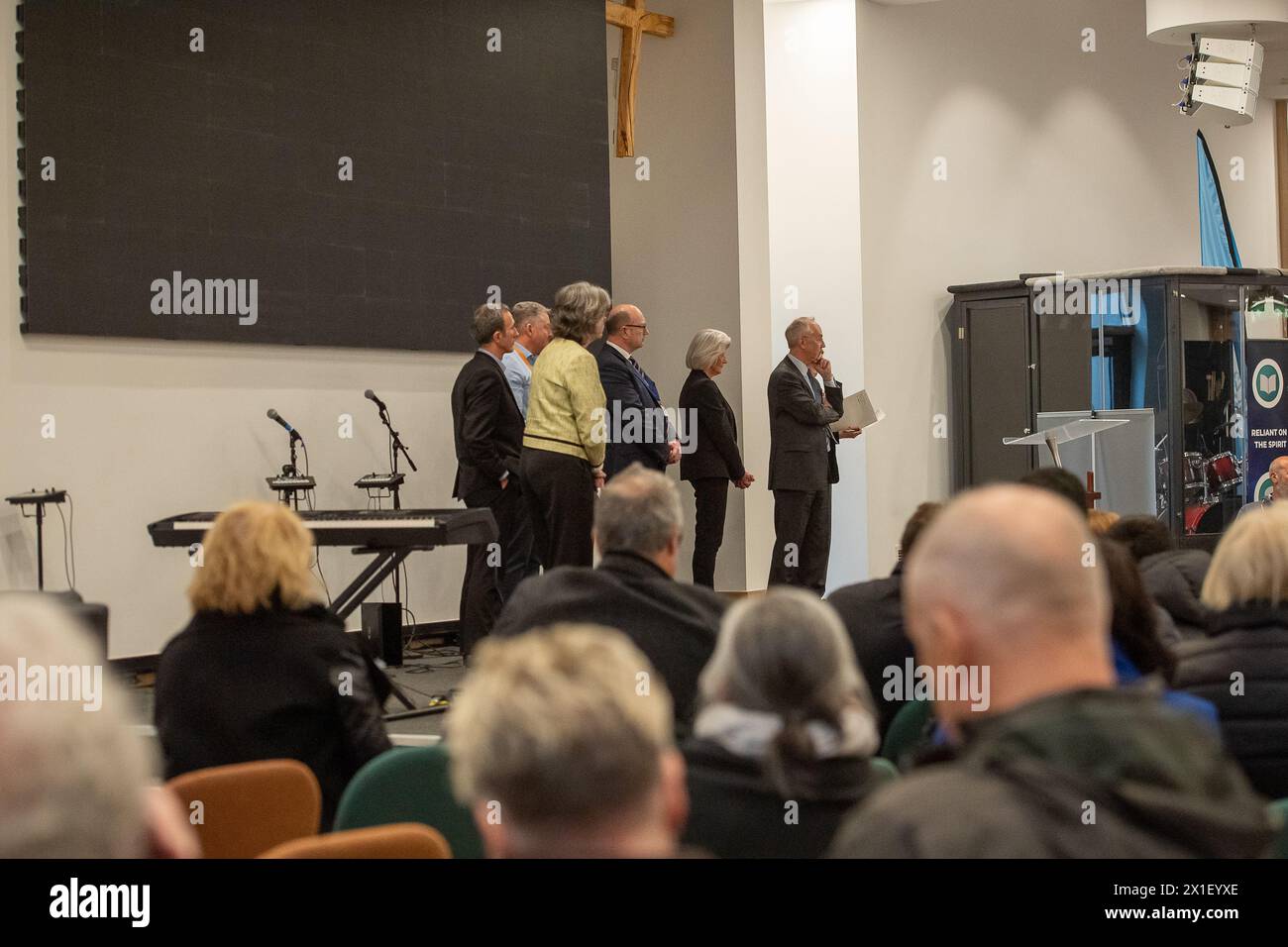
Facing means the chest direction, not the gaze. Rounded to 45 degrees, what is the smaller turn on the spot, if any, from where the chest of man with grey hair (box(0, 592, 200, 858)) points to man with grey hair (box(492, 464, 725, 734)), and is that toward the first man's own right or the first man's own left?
approximately 45° to the first man's own right

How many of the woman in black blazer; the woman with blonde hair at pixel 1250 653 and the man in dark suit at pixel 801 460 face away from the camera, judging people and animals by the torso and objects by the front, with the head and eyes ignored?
1

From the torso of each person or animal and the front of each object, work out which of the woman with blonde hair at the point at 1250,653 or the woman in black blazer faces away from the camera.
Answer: the woman with blonde hair

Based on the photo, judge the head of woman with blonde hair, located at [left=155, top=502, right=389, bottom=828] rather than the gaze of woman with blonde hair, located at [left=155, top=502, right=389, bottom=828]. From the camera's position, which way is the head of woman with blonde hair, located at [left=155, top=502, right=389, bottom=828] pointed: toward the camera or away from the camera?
away from the camera

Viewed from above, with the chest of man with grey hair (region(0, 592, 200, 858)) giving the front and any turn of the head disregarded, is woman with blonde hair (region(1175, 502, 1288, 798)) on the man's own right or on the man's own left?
on the man's own right

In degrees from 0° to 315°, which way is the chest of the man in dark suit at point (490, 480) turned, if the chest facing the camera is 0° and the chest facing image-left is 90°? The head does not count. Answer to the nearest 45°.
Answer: approximately 270°

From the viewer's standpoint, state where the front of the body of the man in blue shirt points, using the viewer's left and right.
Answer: facing to the right of the viewer

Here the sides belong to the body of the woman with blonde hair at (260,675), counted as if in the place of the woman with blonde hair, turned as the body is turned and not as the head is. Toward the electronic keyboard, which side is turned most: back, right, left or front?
front

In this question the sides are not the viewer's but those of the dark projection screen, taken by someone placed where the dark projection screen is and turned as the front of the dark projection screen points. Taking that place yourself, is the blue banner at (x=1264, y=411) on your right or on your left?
on your left

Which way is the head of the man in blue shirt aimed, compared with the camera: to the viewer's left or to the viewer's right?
to the viewer's right

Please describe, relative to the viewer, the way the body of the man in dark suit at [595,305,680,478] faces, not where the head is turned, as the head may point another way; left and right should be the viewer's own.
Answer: facing to the right of the viewer

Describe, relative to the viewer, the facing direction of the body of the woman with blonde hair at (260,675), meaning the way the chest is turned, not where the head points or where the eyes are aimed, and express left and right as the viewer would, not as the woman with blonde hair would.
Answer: facing away from the viewer
